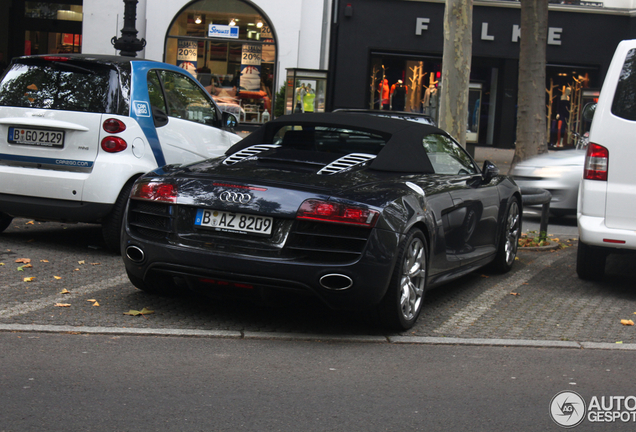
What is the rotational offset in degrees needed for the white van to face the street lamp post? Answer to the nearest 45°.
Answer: approximately 45° to its left

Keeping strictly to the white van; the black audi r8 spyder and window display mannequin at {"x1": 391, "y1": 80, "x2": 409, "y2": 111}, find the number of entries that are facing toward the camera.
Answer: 1

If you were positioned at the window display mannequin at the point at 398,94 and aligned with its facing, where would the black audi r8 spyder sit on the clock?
The black audi r8 spyder is roughly at 12 o'clock from the window display mannequin.

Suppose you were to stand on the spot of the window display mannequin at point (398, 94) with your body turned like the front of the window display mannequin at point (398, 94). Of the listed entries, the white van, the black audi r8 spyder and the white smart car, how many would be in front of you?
3

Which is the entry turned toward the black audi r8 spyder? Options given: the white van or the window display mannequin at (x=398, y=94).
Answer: the window display mannequin

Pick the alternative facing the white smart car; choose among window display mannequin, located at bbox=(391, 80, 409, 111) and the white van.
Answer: the window display mannequin

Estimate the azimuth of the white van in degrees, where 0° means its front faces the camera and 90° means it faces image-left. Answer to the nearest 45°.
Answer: approximately 180°

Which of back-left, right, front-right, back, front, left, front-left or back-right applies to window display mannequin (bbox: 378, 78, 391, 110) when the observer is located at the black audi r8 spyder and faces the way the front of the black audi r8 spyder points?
front-left

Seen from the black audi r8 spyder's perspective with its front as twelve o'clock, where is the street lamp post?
The street lamp post is roughly at 10 o'clock from the black audi r8 spyder.

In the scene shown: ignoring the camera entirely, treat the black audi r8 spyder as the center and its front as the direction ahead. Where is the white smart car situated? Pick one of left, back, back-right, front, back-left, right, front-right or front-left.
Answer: left

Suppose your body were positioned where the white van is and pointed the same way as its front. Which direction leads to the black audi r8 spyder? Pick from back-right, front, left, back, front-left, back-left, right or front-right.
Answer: back-left

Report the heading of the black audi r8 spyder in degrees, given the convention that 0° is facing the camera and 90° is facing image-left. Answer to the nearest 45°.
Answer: approximately 225°

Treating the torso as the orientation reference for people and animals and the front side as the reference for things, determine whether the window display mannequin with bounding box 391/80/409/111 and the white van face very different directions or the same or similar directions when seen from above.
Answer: very different directions
